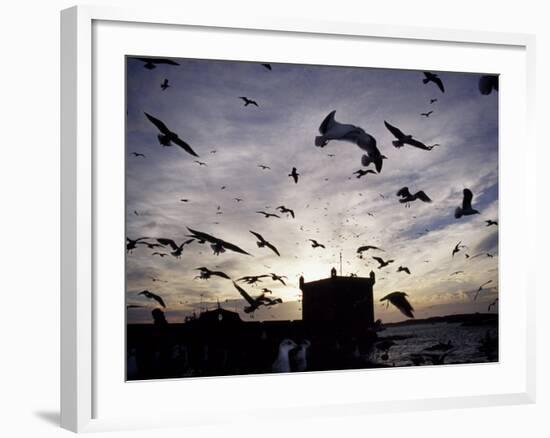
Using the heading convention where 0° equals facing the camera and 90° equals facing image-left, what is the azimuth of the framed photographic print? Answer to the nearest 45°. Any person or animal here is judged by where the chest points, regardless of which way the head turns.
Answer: approximately 315°
